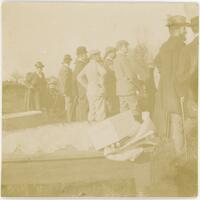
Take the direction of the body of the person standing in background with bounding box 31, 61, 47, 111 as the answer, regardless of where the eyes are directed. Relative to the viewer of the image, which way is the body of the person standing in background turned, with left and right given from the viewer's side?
facing the viewer

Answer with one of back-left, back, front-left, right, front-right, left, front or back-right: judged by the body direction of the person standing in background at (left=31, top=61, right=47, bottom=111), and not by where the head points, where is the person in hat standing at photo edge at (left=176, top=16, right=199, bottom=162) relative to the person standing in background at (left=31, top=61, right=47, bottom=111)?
front
